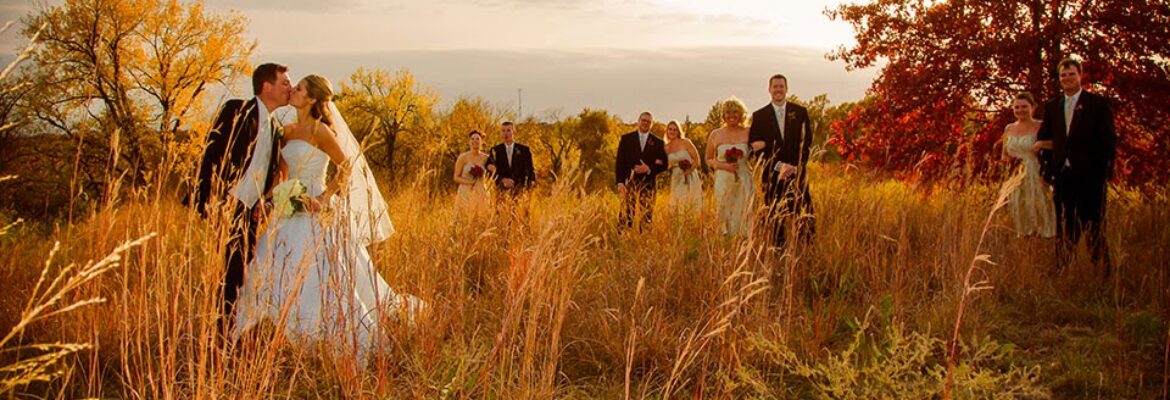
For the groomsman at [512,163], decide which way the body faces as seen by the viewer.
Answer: toward the camera

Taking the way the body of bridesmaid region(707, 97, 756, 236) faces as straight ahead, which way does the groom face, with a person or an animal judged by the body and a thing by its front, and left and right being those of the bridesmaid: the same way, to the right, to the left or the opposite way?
to the left

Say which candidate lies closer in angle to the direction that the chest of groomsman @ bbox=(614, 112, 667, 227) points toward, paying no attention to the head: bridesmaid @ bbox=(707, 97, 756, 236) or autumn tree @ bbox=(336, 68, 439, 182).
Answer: the bridesmaid

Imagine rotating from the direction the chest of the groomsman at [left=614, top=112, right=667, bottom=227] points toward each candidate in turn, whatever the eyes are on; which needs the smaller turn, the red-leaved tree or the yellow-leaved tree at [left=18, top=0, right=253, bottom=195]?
the red-leaved tree

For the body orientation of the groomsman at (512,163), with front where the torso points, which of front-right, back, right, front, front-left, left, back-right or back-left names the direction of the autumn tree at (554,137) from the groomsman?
back

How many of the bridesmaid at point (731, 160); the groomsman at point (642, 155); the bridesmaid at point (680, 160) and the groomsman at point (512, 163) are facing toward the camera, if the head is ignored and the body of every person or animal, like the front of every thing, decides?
4

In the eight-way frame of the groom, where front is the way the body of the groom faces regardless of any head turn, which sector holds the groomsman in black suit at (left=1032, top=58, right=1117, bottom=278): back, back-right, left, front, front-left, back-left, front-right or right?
front-left

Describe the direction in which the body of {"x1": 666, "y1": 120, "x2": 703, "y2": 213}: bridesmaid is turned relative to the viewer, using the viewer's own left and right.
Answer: facing the viewer

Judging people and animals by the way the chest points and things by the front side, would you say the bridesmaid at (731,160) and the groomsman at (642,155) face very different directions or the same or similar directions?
same or similar directions

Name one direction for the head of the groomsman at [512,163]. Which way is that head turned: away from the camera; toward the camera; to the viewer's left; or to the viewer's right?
toward the camera

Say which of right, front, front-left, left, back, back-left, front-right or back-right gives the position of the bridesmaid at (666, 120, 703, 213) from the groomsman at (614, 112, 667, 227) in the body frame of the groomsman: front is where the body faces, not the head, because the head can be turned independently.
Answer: left

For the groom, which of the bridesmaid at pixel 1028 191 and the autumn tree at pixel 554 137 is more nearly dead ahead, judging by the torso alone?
the bridesmaid

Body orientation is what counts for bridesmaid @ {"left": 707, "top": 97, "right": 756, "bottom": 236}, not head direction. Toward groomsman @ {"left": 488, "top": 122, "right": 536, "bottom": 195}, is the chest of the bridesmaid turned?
no

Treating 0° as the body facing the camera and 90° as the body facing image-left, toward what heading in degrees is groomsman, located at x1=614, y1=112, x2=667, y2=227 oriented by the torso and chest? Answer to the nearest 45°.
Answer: approximately 0°

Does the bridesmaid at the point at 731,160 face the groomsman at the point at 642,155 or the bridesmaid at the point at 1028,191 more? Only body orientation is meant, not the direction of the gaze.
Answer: the bridesmaid

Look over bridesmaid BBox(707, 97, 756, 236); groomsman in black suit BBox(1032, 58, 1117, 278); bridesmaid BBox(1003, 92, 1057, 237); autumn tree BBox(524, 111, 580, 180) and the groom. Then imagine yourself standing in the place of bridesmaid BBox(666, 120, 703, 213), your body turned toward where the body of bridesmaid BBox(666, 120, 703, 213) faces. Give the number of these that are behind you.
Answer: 1

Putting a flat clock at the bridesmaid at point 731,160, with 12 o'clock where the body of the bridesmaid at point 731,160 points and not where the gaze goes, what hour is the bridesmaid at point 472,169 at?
the bridesmaid at point 472,169 is roughly at 4 o'clock from the bridesmaid at point 731,160.

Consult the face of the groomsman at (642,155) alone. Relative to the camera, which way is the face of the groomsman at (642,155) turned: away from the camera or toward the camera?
toward the camera

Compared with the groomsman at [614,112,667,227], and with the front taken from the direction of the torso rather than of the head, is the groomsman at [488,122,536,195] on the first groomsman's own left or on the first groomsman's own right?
on the first groomsman's own right

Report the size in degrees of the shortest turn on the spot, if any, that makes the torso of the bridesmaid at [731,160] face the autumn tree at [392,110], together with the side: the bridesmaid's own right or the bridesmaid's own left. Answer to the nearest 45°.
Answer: approximately 135° to the bridesmaid's own right
